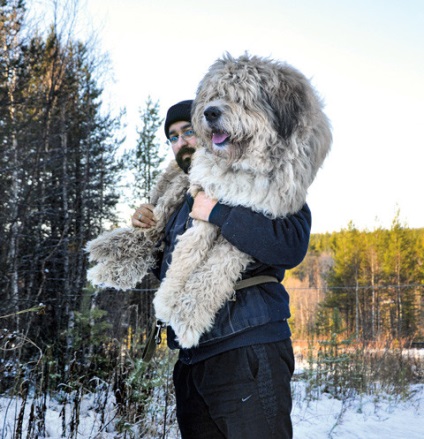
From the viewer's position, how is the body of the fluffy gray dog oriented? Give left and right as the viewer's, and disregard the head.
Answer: facing the viewer and to the left of the viewer

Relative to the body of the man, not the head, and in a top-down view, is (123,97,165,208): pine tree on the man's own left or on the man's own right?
on the man's own right

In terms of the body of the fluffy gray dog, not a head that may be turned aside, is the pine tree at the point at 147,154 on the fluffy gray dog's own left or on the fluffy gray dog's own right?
on the fluffy gray dog's own right
